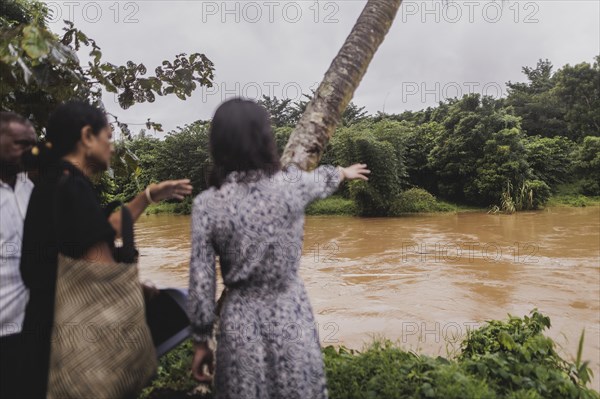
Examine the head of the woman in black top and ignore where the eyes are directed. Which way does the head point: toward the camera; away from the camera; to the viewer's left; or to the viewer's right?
to the viewer's right

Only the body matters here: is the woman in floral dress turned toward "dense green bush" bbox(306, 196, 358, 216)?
yes

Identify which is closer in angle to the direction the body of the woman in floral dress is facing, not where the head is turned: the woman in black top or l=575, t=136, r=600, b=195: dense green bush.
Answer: the dense green bush

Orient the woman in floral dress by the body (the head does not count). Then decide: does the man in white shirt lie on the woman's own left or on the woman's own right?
on the woman's own left

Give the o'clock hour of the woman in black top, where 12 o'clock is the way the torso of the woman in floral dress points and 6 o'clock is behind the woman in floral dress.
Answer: The woman in black top is roughly at 9 o'clock from the woman in floral dress.

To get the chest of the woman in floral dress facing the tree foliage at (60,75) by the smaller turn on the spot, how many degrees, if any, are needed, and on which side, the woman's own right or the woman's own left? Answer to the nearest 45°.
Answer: approximately 45° to the woman's own left

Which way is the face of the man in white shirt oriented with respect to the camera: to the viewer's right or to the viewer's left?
to the viewer's right

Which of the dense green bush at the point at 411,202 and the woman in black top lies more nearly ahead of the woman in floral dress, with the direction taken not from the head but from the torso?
the dense green bush

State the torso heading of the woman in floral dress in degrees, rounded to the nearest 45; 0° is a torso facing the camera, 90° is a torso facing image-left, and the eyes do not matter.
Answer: approximately 180°
